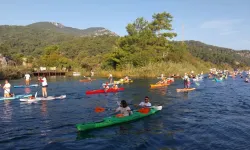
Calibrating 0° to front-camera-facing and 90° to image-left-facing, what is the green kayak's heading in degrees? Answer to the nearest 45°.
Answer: approximately 45°
